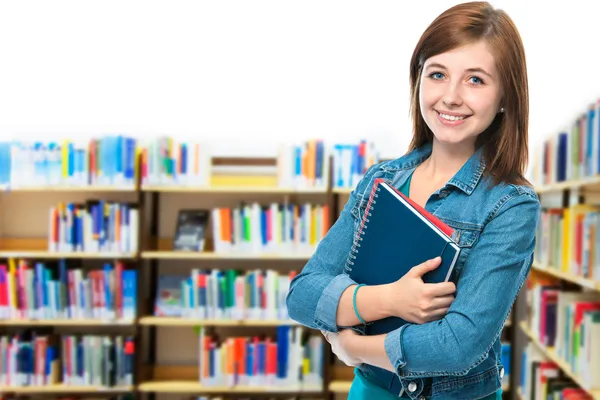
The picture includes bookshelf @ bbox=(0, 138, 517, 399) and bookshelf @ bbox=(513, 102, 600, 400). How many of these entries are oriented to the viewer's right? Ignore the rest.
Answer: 0

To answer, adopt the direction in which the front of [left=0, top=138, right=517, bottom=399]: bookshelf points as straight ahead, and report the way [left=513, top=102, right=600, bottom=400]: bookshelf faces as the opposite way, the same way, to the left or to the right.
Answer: to the right

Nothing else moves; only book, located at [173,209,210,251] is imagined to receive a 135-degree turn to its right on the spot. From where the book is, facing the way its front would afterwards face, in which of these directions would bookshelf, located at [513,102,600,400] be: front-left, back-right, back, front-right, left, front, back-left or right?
back

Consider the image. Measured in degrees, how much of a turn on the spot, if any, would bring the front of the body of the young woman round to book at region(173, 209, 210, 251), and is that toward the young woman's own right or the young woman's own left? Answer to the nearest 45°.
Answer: approximately 90° to the young woman's own right

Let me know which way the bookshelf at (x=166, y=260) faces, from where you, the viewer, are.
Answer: facing the viewer

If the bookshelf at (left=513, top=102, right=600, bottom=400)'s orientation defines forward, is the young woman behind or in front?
in front

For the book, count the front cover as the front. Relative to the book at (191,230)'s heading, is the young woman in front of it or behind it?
in front

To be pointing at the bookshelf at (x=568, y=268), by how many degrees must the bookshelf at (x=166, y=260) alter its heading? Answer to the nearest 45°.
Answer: approximately 45° to its left

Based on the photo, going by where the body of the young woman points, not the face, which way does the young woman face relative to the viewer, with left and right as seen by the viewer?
facing the viewer and to the left of the viewer

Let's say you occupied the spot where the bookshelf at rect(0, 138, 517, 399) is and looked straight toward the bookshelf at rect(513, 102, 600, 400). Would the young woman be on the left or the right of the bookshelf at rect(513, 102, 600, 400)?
right

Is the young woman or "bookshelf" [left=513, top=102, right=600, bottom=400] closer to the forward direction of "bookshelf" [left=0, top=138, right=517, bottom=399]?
the young woman

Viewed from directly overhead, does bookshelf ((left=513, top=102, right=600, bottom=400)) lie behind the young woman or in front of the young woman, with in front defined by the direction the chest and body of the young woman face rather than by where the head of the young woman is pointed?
behind
